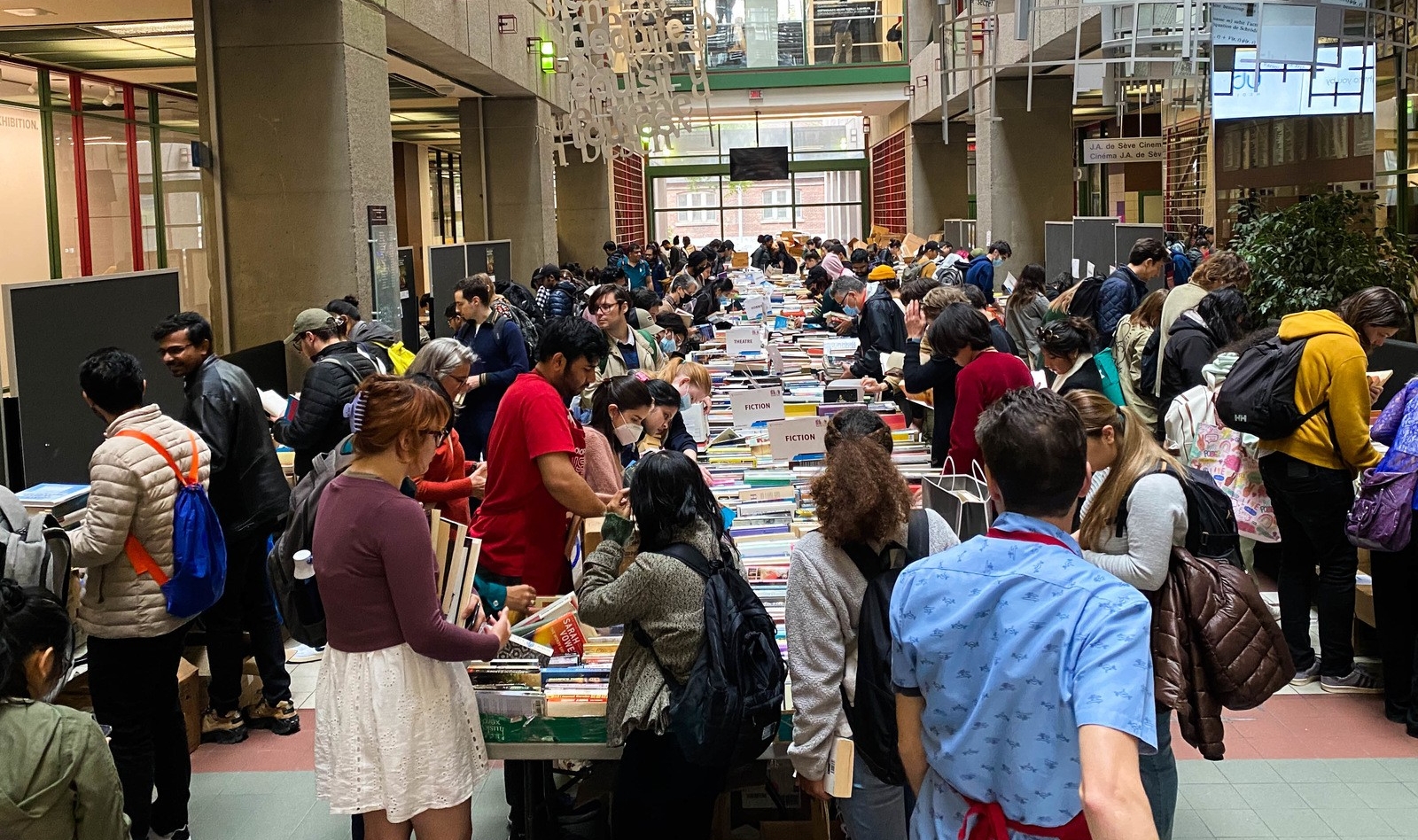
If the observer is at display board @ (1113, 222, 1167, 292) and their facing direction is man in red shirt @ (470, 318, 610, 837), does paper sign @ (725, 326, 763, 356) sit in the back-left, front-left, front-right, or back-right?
front-right

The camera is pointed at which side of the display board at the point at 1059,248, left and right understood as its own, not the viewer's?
front

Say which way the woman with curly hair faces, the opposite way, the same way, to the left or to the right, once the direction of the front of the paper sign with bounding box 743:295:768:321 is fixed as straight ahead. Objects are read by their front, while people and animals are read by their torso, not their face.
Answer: the opposite way

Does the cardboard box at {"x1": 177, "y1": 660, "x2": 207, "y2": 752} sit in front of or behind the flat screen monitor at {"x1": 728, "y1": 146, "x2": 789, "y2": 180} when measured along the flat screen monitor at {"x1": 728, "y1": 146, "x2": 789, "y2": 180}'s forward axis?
in front

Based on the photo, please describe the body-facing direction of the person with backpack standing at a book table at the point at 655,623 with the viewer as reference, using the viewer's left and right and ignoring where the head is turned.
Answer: facing away from the viewer and to the left of the viewer

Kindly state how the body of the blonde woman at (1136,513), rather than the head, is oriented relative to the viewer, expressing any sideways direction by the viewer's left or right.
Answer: facing to the left of the viewer

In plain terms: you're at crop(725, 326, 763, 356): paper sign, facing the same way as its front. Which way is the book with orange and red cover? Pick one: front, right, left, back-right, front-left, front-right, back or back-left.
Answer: front

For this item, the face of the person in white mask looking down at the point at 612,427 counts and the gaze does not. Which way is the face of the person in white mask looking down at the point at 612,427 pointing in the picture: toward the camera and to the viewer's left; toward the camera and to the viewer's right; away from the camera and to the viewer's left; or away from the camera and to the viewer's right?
toward the camera and to the viewer's right

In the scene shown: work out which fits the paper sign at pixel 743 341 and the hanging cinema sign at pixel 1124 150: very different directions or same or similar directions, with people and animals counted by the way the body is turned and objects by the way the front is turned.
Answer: same or similar directions

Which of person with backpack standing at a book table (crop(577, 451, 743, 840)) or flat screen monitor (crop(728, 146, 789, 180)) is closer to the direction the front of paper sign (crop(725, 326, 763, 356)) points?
the person with backpack standing at a book table

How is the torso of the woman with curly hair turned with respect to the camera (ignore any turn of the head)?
away from the camera

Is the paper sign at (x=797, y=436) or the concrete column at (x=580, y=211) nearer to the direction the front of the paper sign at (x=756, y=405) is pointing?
the paper sign

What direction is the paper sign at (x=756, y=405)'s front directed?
toward the camera

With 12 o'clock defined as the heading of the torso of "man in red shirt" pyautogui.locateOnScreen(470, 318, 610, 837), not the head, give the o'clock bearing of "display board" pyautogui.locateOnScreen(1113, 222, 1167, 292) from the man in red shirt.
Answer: The display board is roughly at 10 o'clock from the man in red shirt.

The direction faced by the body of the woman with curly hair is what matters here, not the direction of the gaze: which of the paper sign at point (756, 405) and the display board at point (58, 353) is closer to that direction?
the paper sign
